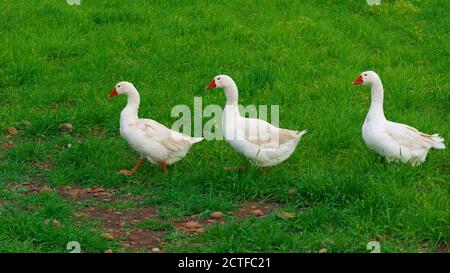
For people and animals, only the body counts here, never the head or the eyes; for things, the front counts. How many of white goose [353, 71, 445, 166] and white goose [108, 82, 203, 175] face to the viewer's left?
2

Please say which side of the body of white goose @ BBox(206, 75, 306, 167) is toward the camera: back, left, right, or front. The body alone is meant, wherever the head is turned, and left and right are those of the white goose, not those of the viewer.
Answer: left

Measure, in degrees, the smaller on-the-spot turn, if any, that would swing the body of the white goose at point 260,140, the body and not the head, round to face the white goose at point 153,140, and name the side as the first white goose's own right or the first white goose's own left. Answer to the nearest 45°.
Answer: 0° — it already faces it

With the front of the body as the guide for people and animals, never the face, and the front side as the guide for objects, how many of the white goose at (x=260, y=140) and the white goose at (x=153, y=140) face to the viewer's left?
2

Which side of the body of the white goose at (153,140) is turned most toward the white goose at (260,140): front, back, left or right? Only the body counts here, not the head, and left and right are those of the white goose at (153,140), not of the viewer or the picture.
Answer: back

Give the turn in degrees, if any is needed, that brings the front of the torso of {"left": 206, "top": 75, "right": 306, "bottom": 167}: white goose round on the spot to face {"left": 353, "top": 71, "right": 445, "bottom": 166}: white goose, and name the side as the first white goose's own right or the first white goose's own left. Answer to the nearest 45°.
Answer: approximately 180°

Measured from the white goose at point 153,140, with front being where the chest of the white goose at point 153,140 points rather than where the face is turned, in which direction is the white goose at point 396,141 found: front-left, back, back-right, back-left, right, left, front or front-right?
back

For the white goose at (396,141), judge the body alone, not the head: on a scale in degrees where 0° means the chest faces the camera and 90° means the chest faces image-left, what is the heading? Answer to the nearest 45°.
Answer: approximately 90°

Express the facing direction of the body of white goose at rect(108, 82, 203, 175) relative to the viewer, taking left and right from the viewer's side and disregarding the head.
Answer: facing to the left of the viewer
